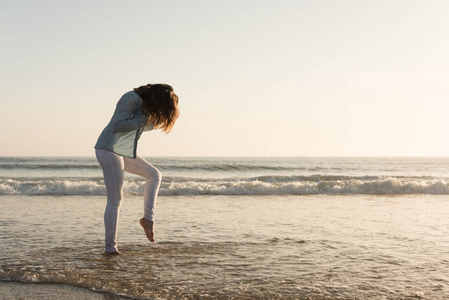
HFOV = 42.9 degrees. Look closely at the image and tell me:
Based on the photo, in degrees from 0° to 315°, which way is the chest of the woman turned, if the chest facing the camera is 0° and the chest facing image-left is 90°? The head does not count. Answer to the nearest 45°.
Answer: approximately 270°

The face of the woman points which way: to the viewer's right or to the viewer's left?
to the viewer's right
